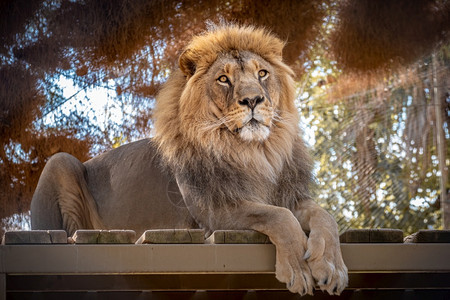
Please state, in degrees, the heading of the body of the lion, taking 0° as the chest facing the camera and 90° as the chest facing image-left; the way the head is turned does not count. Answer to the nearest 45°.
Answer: approximately 315°

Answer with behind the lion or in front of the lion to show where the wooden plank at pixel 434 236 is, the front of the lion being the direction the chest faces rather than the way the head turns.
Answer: in front

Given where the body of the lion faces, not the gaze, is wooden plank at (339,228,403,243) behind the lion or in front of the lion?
in front
